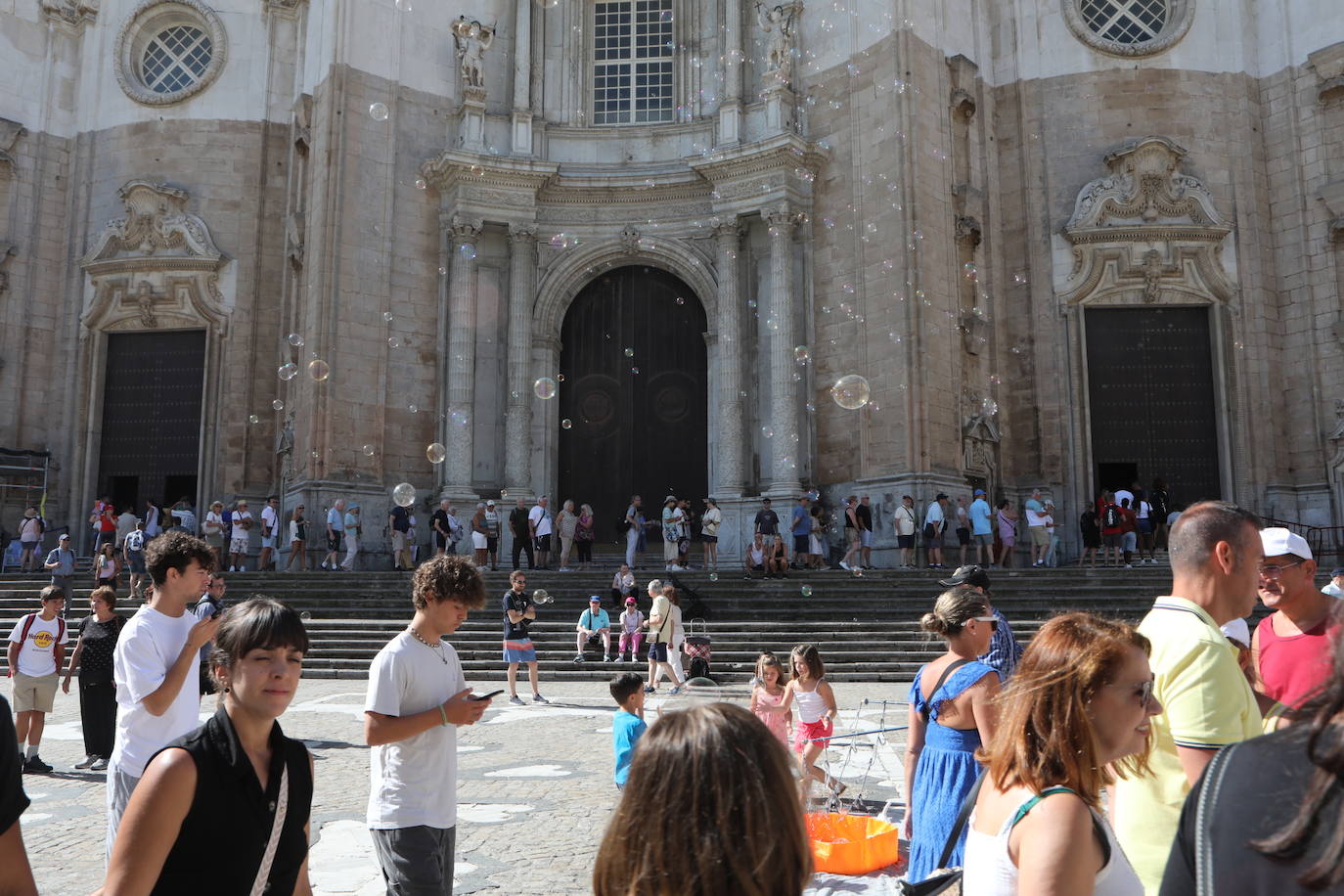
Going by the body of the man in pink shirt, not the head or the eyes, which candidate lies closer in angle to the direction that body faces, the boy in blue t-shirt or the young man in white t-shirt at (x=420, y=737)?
the young man in white t-shirt

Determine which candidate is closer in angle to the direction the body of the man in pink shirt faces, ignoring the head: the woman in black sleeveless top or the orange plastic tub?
the woman in black sleeveless top

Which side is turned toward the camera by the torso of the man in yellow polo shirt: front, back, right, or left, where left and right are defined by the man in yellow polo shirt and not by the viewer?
right

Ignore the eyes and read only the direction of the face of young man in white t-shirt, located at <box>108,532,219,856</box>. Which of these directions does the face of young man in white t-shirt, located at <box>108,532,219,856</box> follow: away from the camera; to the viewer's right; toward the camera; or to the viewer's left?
to the viewer's right

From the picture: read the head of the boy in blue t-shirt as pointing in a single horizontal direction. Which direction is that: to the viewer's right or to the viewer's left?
to the viewer's right

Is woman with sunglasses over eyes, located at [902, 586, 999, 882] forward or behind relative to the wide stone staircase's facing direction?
forward

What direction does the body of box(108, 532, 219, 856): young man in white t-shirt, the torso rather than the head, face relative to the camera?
to the viewer's right
